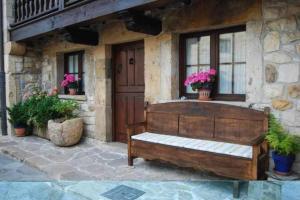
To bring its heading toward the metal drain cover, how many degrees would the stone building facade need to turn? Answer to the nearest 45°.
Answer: approximately 45° to its left

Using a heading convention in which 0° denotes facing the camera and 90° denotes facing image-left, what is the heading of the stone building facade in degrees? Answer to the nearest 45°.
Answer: approximately 45°

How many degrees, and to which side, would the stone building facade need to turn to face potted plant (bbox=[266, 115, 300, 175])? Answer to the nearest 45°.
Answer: approximately 90° to its left

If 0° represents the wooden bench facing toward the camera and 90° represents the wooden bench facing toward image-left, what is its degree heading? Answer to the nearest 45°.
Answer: approximately 45°

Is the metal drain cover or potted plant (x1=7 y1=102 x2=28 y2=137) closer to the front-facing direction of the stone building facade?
the metal drain cover

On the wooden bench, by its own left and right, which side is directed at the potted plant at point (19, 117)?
right

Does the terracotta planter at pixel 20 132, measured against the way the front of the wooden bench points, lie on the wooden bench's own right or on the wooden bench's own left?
on the wooden bench's own right

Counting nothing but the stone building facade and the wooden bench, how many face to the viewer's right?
0

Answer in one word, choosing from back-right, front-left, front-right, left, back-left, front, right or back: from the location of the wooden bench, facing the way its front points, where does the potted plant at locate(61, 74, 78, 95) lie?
right
